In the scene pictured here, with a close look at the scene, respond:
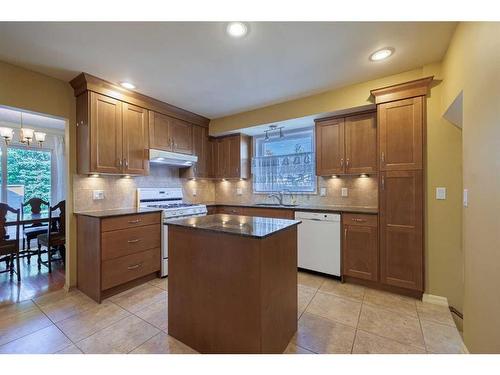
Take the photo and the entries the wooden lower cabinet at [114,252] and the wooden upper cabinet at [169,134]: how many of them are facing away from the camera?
0

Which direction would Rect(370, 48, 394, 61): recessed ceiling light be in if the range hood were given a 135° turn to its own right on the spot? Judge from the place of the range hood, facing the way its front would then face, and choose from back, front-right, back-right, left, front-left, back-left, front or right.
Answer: back-left

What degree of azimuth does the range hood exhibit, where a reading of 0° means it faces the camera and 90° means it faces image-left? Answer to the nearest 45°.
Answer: approximately 315°

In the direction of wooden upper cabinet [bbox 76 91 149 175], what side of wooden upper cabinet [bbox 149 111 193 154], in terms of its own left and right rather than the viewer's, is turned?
right

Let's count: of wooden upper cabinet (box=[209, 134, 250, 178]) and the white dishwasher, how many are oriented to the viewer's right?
0

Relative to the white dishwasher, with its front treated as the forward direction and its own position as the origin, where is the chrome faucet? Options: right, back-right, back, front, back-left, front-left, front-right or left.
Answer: right

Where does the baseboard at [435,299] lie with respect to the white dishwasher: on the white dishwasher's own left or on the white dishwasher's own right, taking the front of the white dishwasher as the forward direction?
on the white dishwasher's own left

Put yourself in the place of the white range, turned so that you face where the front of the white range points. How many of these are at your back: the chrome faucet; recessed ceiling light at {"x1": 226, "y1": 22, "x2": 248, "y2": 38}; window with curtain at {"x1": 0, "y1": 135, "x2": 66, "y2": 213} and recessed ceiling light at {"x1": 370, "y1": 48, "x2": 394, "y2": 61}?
1

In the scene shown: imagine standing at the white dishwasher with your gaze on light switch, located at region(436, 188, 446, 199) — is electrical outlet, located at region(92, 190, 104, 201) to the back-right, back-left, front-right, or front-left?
back-right
